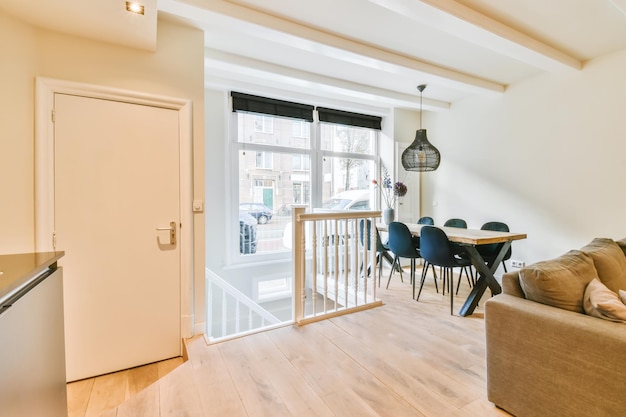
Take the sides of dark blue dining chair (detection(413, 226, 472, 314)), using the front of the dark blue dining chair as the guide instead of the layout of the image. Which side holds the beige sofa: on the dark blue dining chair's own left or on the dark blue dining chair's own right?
on the dark blue dining chair's own right

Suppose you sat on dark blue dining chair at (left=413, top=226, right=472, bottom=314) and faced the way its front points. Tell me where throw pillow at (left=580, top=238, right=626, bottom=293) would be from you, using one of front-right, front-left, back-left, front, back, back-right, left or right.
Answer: right

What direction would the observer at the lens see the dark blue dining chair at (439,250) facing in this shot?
facing away from the viewer and to the right of the viewer

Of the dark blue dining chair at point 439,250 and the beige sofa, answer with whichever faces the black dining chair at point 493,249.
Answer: the dark blue dining chair at point 439,250

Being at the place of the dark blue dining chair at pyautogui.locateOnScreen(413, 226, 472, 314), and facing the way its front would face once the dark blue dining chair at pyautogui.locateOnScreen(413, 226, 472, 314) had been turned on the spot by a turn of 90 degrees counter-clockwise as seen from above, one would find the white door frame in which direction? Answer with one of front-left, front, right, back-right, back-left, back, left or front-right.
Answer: left

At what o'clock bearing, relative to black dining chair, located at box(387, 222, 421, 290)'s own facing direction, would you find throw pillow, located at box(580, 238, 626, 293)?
The throw pillow is roughly at 3 o'clock from the black dining chair.

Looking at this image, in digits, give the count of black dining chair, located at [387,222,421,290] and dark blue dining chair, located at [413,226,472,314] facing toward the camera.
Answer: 0

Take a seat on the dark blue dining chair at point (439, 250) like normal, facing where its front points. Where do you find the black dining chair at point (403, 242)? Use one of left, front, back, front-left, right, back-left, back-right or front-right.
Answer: left

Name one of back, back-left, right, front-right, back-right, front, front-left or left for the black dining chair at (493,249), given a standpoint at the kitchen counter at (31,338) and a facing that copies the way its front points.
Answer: front-left

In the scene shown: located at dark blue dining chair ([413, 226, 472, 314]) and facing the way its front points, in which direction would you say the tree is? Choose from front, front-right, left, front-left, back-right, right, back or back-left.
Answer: left

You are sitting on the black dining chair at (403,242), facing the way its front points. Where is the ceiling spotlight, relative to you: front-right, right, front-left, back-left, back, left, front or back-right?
back

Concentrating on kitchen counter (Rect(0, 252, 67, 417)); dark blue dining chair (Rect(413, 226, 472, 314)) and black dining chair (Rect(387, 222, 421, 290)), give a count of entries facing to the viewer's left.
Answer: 0
